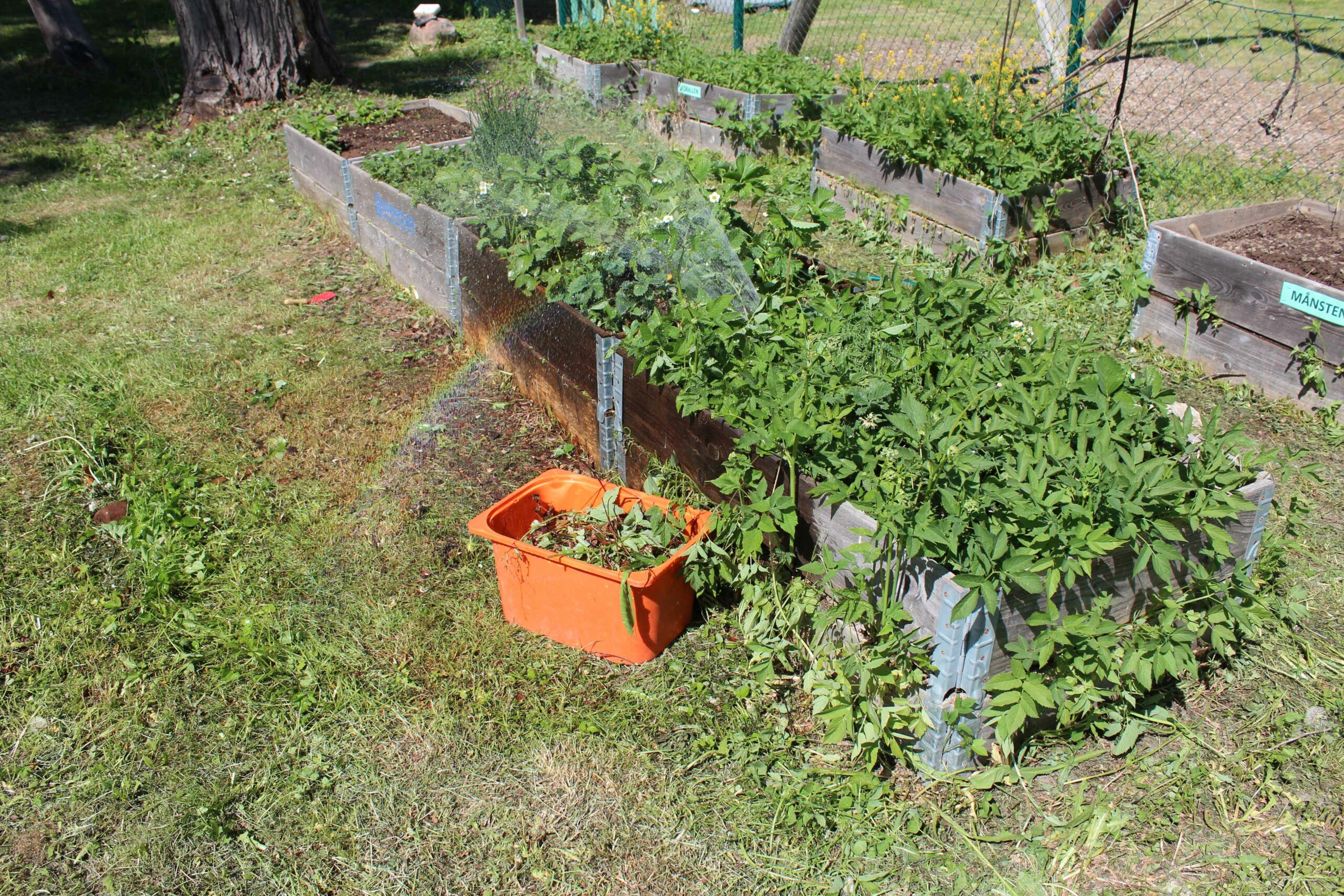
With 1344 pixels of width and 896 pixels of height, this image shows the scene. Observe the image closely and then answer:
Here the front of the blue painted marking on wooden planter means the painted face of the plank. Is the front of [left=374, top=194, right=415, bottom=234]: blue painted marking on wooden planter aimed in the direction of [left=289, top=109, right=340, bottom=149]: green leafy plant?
no

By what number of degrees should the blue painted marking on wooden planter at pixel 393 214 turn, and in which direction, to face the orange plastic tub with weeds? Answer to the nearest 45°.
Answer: approximately 45° to its left

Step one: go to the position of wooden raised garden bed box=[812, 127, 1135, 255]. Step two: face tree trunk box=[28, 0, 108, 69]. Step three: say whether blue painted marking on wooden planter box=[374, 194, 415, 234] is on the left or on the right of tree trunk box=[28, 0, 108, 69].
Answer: left

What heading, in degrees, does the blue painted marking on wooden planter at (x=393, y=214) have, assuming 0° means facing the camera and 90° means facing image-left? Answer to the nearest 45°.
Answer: approximately 45°

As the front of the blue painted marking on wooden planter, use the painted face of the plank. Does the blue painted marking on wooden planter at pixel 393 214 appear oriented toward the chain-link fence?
no

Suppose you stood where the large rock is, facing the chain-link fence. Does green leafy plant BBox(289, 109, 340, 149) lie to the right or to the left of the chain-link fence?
right

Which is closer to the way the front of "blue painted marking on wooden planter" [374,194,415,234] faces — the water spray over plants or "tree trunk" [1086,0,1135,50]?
the water spray over plants

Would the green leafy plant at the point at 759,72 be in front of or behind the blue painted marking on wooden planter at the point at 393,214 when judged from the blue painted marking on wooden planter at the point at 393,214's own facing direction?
behind

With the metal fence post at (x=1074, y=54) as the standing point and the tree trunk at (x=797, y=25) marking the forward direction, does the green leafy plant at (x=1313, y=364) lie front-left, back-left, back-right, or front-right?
back-left

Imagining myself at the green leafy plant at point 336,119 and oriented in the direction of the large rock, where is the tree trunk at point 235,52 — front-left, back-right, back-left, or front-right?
front-left

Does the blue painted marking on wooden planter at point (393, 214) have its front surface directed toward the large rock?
no

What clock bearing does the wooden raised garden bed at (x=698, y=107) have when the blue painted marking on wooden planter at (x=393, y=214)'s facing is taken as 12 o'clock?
The wooden raised garden bed is roughly at 6 o'clock from the blue painted marking on wooden planter.

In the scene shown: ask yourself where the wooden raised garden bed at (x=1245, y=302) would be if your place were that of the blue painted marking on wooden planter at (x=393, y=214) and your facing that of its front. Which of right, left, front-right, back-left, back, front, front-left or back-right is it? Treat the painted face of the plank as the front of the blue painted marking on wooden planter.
left

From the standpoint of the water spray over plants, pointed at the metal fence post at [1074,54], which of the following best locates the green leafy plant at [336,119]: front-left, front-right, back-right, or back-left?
front-left

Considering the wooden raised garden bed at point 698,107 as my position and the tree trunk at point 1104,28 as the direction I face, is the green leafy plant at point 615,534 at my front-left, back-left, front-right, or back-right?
back-right

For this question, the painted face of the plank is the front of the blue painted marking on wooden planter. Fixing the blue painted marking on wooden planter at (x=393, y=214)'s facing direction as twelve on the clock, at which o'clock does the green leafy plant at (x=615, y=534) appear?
The green leafy plant is roughly at 10 o'clock from the blue painted marking on wooden planter.

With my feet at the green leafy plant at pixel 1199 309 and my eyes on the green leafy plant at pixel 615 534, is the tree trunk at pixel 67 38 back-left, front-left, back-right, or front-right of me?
front-right
